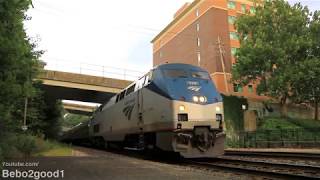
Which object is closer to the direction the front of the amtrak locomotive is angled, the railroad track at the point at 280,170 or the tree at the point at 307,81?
the railroad track

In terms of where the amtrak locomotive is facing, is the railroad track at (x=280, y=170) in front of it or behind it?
in front

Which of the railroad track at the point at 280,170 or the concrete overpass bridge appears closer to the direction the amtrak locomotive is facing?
the railroad track

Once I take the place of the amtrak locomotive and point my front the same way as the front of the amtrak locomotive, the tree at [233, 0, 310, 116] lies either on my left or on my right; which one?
on my left

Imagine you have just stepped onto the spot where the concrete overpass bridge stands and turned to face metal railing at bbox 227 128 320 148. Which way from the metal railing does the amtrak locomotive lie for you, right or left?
right

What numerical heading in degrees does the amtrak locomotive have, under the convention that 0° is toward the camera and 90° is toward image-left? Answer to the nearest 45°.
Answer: approximately 315°

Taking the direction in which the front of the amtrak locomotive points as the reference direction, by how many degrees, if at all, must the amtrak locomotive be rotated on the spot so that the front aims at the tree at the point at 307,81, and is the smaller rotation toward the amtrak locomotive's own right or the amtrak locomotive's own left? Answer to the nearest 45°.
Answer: approximately 90° to the amtrak locomotive's own left

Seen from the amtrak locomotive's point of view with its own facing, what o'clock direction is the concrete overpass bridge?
The concrete overpass bridge is roughly at 7 o'clock from the amtrak locomotive.

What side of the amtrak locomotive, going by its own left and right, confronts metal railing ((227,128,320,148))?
left
